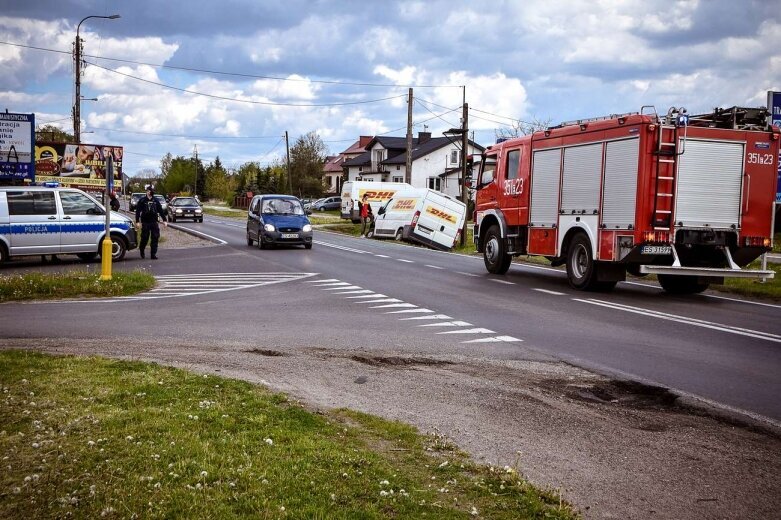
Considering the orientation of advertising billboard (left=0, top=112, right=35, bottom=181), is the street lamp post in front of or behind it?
behind

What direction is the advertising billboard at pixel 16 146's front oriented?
toward the camera

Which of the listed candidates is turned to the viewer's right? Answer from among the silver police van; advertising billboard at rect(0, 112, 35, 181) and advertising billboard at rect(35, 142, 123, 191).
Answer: the silver police van

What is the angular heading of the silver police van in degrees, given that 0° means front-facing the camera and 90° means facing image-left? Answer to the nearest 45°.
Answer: approximately 270°

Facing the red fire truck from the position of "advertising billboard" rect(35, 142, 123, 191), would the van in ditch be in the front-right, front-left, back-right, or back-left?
front-left

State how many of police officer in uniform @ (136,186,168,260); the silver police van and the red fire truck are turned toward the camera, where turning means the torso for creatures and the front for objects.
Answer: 1

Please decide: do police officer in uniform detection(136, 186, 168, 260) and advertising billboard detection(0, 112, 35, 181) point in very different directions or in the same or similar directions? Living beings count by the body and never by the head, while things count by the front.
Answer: same or similar directions

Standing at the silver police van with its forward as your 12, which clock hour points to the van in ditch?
The van in ditch is roughly at 11 o'clock from the silver police van.

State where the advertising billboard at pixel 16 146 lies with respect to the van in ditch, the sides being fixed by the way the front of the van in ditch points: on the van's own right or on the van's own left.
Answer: on the van's own left

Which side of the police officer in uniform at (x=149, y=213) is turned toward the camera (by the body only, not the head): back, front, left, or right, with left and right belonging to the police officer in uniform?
front

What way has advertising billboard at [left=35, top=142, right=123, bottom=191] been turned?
toward the camera

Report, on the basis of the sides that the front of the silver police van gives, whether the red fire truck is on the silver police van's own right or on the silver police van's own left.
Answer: on the silver police van's own right
